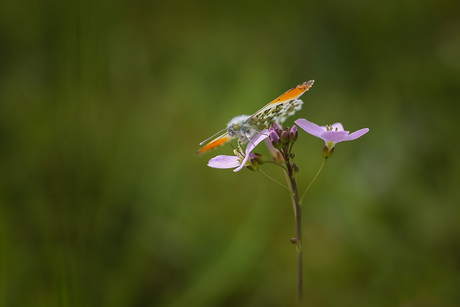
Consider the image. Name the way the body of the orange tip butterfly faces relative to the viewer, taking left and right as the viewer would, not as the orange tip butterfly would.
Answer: facing the viewer and to the left of the viewer
